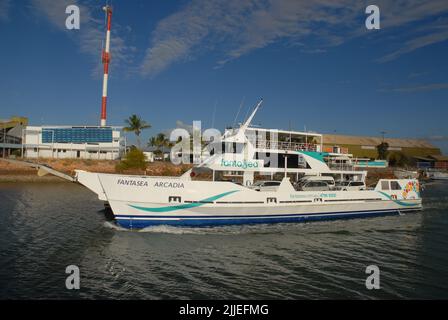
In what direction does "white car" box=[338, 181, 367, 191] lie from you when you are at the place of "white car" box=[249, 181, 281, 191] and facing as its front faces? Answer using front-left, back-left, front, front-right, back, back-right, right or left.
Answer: back-right

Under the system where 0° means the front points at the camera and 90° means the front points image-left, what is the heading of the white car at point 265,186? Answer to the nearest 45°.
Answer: approximately 90°

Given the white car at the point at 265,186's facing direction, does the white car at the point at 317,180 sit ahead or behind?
behind

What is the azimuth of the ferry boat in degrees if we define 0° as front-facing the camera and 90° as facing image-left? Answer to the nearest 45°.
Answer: approximately 90°
